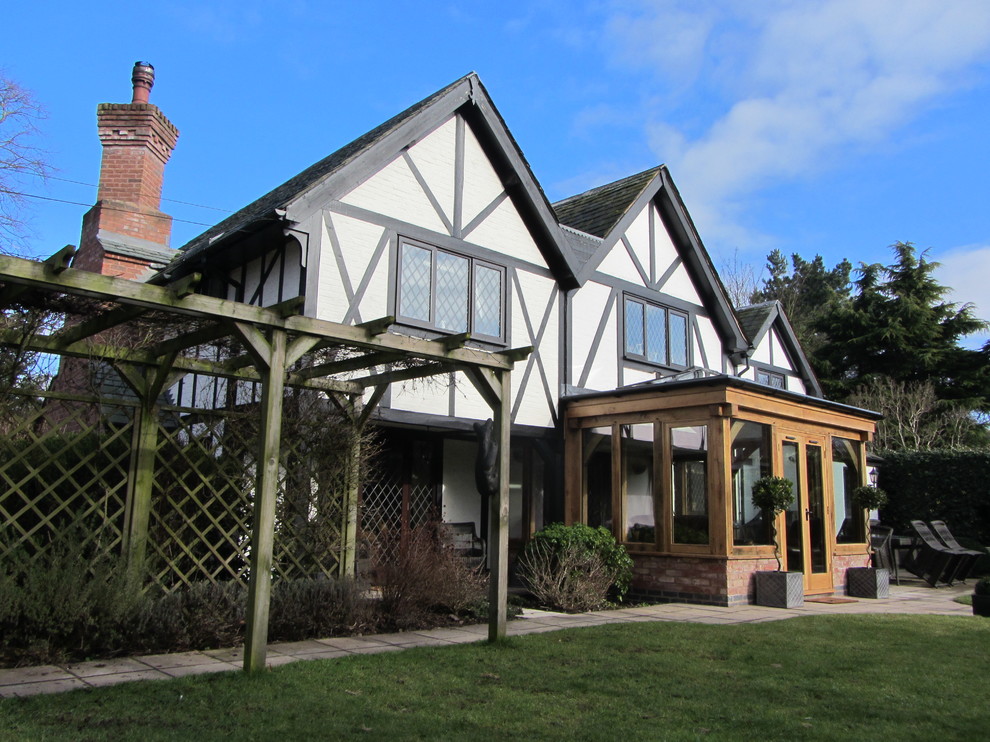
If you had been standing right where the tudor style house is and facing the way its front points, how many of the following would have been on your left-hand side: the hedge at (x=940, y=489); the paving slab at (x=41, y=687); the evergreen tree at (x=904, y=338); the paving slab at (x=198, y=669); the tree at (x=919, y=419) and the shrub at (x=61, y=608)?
3

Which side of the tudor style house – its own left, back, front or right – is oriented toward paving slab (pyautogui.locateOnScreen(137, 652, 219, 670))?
right

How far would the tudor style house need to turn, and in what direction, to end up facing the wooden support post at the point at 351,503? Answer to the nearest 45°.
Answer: approximately 90° to its right

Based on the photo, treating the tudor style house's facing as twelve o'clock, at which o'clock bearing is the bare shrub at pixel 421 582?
The bare shrub is roughly at 2 o'clock from the tudor style house.

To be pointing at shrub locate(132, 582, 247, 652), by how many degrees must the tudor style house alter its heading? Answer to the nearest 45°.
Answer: approximately 90° to its right

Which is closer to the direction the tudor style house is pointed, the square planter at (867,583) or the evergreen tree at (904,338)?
the square planter

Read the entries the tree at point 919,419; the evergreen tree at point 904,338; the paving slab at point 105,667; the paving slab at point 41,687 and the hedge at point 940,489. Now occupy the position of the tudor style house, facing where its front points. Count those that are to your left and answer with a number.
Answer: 3

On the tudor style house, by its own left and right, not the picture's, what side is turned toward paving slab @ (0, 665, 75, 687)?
right

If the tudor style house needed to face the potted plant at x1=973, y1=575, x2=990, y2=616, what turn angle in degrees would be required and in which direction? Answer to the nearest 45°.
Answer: approximately 45° to its left

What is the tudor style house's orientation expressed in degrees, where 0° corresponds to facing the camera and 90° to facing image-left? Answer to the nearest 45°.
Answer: approximately 315°

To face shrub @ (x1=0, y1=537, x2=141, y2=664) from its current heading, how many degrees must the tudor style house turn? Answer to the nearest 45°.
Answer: approximately 90° to its right

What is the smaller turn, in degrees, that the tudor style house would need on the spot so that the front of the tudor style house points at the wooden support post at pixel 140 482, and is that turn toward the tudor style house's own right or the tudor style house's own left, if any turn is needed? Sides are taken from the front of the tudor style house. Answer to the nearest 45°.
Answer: approximately 90° to the tudor style house's own right

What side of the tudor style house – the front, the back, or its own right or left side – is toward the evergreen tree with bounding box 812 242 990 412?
left

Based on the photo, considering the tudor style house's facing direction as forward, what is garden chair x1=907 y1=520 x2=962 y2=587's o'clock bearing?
The garden chair is roughly at 10 o'clock from the tudor style house.
